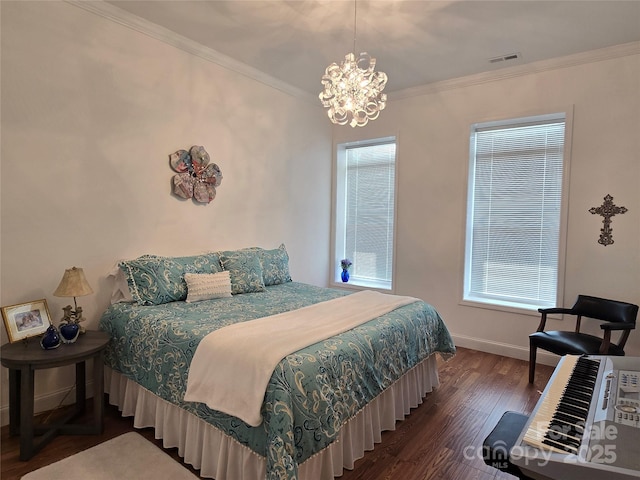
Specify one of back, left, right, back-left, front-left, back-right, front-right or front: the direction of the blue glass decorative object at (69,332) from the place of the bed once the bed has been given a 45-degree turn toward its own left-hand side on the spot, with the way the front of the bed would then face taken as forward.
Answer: back

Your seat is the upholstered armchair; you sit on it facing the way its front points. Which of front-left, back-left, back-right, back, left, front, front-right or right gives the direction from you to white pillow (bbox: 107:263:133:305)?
front

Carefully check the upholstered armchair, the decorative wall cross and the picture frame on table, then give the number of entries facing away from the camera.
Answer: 0

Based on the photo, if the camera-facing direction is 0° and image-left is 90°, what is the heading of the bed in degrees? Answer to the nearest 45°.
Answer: approximately 315°

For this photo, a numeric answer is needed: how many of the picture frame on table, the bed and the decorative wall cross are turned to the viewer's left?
0

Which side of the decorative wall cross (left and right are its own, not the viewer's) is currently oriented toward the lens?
front

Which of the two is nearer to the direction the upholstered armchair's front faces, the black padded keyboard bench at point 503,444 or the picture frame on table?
the picture frame on table

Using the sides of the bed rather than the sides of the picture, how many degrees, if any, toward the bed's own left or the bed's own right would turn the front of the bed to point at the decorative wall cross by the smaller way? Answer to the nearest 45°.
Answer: approximately 45° to the bed's own left

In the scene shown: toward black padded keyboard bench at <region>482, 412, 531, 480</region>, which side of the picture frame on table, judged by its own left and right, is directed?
front

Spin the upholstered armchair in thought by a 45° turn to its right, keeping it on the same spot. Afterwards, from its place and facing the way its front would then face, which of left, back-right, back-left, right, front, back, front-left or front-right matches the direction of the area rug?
front-left

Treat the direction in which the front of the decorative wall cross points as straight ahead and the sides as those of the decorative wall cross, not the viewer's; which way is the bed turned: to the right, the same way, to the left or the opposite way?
to the left

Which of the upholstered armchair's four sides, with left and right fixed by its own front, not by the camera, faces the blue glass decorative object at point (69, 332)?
front

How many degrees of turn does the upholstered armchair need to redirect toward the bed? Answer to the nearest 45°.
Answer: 0° — it already faces it

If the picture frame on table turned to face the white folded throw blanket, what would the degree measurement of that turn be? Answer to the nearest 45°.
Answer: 0° — it already faces it

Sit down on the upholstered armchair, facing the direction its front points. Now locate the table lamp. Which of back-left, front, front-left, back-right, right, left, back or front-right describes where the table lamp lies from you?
front

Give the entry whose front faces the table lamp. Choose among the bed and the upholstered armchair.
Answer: the upholstered armchair

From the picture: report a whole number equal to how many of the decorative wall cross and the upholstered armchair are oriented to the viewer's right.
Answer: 0

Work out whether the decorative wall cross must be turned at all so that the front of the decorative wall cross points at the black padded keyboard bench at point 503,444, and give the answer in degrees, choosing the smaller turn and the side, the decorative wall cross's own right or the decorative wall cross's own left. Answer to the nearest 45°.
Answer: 0° — it already faces it

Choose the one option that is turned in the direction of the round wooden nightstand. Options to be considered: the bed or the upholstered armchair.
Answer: the upholstered armchair
